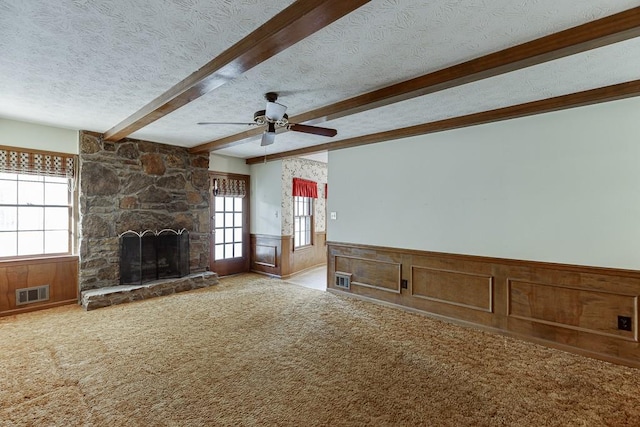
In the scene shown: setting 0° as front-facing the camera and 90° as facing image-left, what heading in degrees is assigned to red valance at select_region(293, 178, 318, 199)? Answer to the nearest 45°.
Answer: approximately 315°

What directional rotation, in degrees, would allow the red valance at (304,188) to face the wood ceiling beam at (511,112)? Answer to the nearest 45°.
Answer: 0° — it already faces it

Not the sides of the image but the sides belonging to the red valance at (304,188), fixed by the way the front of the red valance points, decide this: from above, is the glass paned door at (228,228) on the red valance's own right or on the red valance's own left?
on the red valance's own right

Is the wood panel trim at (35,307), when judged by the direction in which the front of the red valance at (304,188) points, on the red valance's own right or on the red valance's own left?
on the red valance's own right

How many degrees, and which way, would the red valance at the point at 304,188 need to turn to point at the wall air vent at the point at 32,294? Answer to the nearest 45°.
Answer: approximately 90° to its right

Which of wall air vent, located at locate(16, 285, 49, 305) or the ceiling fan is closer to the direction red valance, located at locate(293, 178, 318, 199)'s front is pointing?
the ceiling fan

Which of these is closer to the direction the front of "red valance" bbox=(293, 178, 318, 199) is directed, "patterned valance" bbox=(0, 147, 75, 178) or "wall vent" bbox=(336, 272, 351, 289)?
the wall vent

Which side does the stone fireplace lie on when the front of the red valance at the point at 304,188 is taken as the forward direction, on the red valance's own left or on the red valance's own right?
on the red valance's own right

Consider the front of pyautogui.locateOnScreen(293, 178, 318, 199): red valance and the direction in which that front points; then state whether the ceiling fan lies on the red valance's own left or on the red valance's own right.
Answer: on the red valance's own right
